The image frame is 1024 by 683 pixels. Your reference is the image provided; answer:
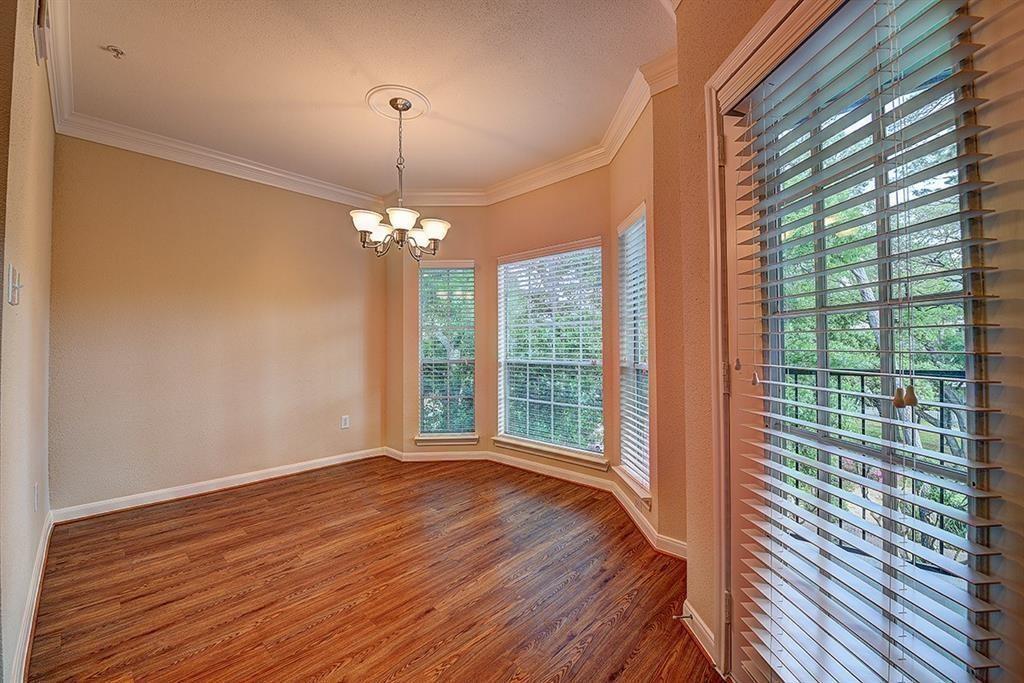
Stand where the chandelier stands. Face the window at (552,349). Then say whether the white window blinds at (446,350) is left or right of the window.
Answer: left

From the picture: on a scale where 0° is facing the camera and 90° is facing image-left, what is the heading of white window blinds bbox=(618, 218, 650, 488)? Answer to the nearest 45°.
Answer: approximately 90°

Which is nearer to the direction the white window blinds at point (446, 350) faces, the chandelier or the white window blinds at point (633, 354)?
the chandelier

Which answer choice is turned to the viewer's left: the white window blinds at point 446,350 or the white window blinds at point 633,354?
the white window blinds at point 633,354

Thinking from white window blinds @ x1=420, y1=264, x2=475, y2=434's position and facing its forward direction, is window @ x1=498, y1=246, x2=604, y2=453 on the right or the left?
on its left

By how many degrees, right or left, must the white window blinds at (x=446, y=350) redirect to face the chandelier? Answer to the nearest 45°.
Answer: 0° — it already faces it

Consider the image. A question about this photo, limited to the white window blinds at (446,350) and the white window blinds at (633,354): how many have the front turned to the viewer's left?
1

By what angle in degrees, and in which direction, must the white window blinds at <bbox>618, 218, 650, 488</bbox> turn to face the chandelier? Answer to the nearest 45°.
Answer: approximately 45° to its left

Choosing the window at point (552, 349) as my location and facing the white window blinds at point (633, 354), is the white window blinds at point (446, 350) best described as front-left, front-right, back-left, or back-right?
back-right

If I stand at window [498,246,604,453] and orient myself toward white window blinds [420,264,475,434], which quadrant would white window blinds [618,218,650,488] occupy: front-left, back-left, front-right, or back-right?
back-left
